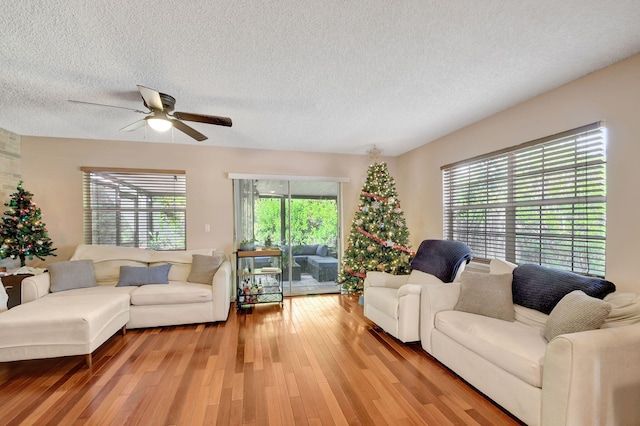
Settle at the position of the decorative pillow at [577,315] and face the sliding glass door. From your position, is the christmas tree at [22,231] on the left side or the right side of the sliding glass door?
left

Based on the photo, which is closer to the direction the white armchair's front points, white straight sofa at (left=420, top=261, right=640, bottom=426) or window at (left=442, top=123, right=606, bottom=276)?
the white straight sofa

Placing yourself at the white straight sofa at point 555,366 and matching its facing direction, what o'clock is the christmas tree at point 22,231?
The christmas tree is roughly at 1 o'clock from the white straight sofa.

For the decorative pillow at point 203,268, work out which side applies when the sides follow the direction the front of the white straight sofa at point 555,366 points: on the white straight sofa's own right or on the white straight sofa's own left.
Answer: on the white straight sofa's own right

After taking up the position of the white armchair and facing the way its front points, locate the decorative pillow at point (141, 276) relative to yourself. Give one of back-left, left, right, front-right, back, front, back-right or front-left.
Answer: front-right

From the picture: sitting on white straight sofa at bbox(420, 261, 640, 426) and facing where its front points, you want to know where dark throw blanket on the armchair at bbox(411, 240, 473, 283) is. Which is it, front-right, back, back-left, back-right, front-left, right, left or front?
right

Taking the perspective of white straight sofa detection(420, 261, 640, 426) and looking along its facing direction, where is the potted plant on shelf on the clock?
The potted plant on shelf is roughly at 2 o'clock from the white straight sofa.

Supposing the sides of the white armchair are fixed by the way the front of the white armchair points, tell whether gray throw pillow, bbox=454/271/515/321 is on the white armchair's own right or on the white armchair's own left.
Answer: on the white armchair's own left

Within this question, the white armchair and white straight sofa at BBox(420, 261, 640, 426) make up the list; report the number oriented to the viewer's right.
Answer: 0

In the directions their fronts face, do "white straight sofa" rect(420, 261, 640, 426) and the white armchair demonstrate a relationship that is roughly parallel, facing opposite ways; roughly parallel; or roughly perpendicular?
roughly parallel

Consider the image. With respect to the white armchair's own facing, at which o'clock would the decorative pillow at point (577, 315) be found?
The decorative pillow is roughly at 9 o'clock from the white armchair.

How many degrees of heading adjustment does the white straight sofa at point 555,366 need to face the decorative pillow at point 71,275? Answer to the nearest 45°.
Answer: approximately 45° to its right

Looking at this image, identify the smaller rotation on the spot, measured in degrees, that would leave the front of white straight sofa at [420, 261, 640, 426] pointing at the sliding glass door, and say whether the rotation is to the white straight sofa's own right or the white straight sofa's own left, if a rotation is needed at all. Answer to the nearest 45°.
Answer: approximately 90° to the white straight sofa's own right

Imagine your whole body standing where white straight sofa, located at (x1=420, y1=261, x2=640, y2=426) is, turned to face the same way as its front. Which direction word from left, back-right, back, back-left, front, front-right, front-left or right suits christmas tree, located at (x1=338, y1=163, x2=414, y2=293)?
right

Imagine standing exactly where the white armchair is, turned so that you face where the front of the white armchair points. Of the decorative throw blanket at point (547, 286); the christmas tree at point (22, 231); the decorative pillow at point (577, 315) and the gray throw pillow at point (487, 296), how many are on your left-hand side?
3

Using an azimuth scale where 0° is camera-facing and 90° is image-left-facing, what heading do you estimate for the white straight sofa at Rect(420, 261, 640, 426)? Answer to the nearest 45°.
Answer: approximately 45°

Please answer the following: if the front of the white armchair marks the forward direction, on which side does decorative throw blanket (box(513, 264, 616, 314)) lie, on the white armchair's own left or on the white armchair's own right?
on the white armchair's own left

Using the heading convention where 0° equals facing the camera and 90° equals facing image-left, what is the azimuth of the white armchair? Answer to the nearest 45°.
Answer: approximately 45°

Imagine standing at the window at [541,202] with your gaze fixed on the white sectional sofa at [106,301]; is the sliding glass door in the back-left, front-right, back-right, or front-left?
front-right

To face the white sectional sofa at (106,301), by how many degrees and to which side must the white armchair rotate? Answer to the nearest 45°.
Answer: approximately 45° to its right
